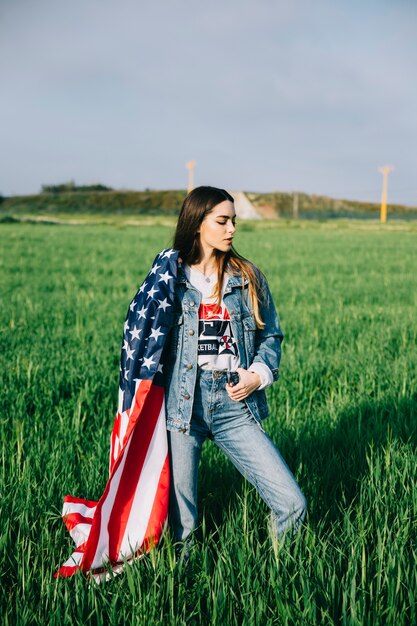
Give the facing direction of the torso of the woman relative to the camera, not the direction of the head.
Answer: toward the camera
